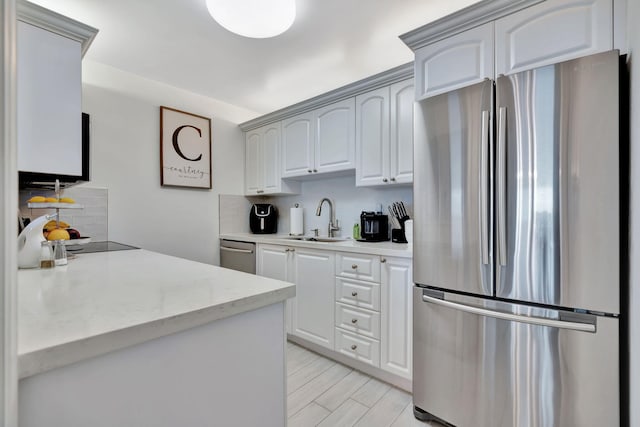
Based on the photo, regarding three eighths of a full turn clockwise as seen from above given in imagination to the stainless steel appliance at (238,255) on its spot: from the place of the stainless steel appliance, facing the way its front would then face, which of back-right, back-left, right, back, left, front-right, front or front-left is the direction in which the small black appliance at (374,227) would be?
back-right

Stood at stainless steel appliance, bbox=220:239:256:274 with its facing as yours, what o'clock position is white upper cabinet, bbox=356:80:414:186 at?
The white upper cabinet is roughly at 9 o'clock from the stainless steel appliance.

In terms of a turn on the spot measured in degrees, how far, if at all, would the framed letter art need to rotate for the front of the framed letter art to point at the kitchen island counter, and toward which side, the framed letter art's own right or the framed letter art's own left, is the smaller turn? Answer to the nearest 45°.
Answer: approximately 45° to the framed letter art's own right

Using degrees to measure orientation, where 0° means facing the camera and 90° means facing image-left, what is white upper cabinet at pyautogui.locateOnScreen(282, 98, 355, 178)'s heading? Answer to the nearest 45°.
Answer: approximately 45°

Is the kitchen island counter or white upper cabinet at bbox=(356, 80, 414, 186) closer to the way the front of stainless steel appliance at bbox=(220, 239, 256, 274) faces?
the kitchen island counter

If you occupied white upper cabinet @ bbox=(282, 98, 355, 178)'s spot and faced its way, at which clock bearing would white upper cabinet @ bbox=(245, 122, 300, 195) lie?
white upper cabinet @ bbox=(245, 122, 300, 195) is roughly at 3 o'clock from white upper cabinet @ bbox=(282, 98, 355, 178).

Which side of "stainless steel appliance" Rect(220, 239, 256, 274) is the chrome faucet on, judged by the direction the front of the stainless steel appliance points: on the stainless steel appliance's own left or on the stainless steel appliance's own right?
on the stainless steel appliance's own left

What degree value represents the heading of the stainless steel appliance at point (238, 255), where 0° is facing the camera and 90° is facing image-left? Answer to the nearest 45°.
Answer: approximately 45°

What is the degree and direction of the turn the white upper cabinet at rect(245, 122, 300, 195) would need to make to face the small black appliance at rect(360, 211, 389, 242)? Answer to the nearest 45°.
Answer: approximately 90° to its left

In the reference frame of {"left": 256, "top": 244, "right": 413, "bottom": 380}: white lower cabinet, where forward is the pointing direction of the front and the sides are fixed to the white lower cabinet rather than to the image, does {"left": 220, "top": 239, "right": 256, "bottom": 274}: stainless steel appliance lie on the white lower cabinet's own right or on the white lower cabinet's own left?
on the white lower cabinet's own right
